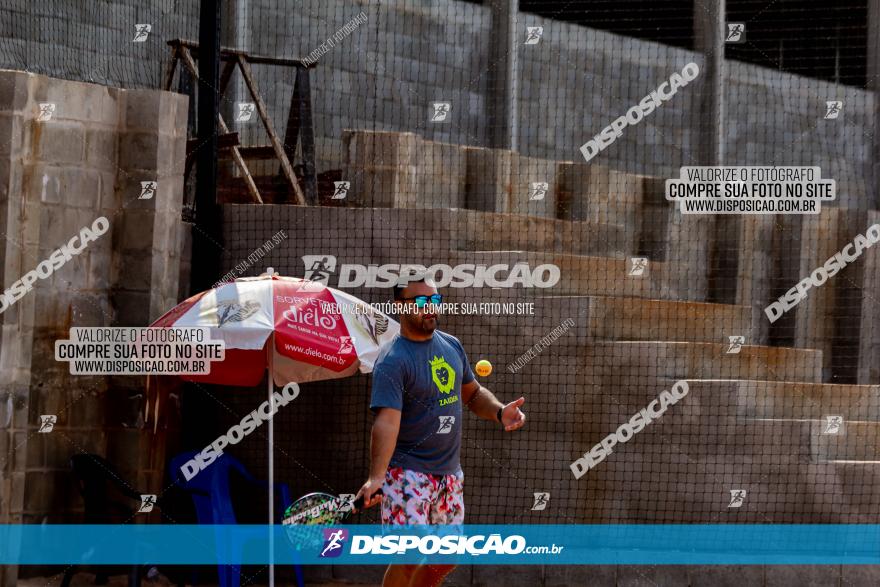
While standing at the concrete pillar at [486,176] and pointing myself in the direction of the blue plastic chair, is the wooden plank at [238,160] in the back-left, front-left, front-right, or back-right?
front-right

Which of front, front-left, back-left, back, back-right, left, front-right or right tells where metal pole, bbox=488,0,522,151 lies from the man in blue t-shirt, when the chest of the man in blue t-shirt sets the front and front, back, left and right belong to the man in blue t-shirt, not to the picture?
back-left

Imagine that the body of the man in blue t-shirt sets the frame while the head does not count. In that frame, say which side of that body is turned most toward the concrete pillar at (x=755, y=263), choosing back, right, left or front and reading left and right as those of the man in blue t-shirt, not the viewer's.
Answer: left

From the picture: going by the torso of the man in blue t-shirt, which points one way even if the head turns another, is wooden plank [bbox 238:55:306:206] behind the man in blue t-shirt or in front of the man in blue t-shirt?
behind

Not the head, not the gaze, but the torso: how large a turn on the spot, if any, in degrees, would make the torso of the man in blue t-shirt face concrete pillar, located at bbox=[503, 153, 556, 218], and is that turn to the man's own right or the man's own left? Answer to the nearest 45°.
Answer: approximately 135° to the man's own left

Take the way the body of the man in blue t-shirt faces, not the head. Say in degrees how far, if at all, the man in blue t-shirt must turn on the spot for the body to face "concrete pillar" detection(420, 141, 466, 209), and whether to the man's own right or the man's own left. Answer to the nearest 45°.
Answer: approximately 135° to the man's own left

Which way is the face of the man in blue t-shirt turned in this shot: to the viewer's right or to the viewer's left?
to the viewer's right

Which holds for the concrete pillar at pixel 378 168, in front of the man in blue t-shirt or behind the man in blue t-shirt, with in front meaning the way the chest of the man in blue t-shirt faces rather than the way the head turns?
behind

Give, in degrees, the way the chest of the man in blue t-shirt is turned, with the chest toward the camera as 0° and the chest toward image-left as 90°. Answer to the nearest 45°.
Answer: approximately 315°

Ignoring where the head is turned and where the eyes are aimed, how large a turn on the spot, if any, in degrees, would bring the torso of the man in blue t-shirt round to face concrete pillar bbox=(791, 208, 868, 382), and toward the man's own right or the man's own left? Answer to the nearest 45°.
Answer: approximately 90° to the man's own left
